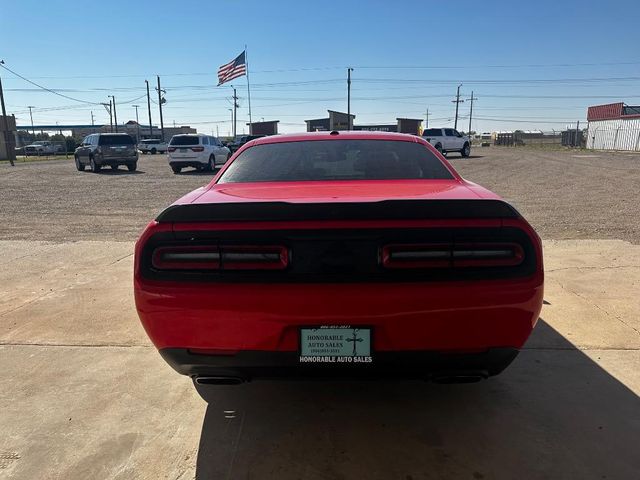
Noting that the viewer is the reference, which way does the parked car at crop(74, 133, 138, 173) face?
facing away from the viewer and to the left of the viewer

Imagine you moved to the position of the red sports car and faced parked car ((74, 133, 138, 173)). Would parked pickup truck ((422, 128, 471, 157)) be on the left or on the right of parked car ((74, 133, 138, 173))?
right

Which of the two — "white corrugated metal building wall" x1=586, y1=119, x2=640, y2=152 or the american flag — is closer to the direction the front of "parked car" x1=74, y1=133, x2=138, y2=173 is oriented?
the american flag

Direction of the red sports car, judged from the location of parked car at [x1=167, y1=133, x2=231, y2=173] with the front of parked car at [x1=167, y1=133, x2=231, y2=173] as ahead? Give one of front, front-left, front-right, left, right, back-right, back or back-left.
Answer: back-right

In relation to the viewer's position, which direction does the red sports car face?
facing away from the viewer

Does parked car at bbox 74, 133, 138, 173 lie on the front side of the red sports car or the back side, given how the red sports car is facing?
on the front side

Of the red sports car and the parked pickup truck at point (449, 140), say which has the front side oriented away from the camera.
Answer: the red sports car

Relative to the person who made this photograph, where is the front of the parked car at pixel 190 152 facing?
facing away from the viewer and to the right of the viewer

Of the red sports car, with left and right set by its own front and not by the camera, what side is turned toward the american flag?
front

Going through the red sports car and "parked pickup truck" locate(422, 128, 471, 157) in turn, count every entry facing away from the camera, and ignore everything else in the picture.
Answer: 1
